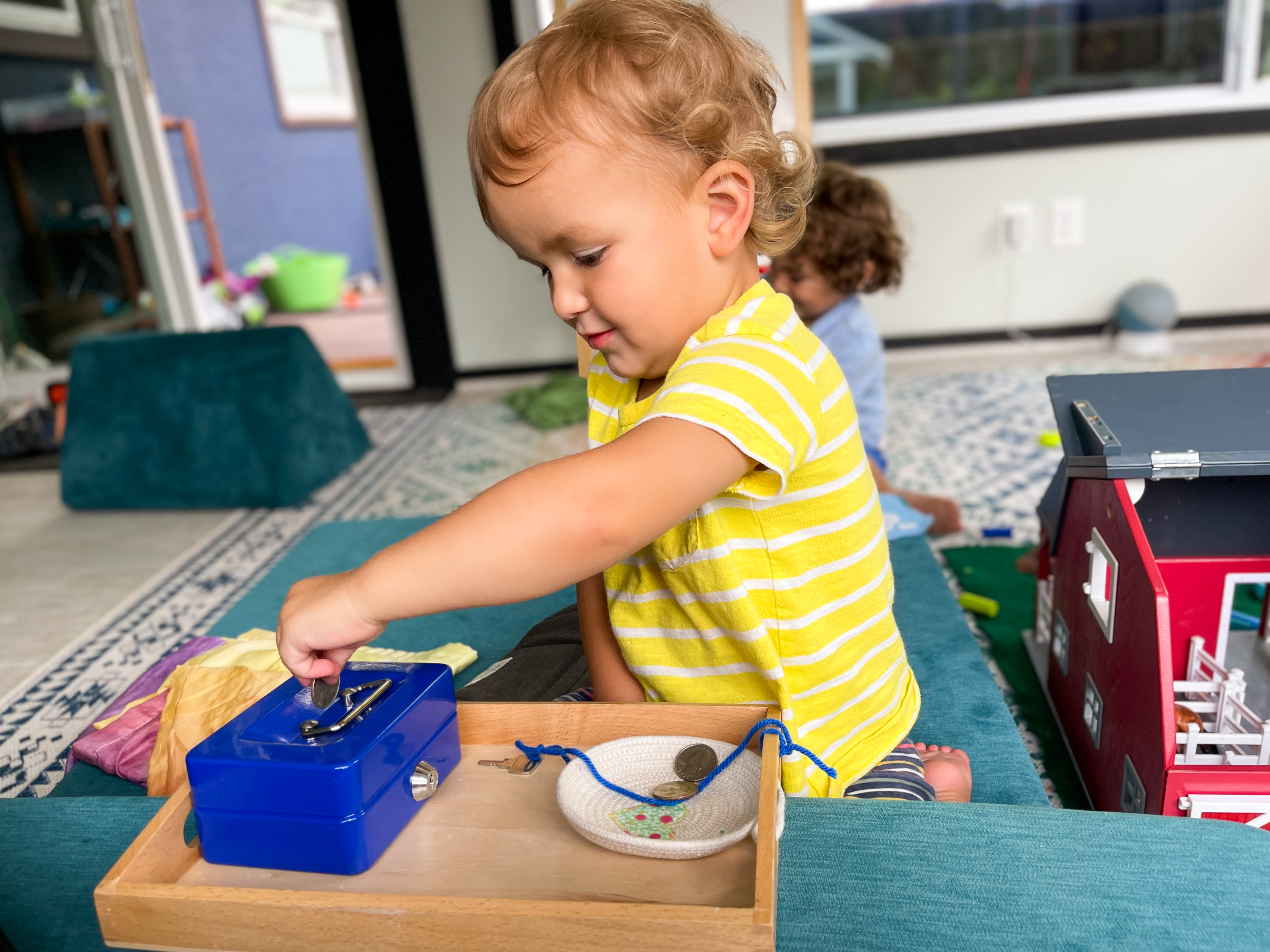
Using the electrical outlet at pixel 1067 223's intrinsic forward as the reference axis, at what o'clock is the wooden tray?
The wooden tray is roughly at 12 o'clock from the electrical outlet.

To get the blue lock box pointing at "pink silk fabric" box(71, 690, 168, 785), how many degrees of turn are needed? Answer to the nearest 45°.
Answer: approximately 135° to its left

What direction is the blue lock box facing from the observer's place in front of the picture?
facing the viewer and to the right of the viewer

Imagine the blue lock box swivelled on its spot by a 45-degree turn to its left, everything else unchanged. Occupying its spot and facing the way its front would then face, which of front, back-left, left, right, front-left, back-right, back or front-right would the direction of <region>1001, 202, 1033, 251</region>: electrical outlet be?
front-left

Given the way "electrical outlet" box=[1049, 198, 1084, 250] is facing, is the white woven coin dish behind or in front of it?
in front

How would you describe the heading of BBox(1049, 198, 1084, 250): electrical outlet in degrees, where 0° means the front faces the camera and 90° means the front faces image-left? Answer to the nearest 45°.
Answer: approximately 0°

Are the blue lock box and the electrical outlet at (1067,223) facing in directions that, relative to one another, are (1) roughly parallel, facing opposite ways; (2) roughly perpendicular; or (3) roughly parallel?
roughly perpendicular

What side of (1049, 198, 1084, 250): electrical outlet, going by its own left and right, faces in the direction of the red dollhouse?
front
